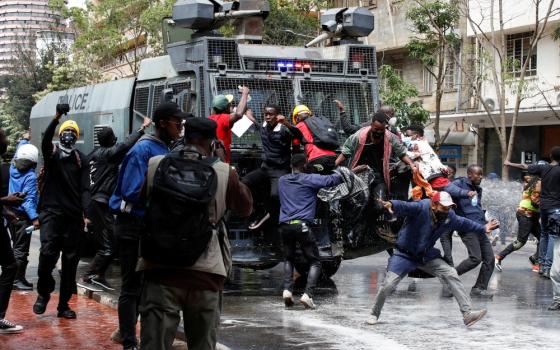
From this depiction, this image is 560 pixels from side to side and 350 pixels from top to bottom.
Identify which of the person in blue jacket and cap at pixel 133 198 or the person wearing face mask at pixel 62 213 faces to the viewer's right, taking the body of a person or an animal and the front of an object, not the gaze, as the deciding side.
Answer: the person in blue jacket and cap

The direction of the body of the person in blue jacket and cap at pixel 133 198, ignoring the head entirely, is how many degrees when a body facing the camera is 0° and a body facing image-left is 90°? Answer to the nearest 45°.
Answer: approximately 270°

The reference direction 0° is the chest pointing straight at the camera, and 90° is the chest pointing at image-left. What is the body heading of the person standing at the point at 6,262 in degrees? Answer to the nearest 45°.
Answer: approximately 270°

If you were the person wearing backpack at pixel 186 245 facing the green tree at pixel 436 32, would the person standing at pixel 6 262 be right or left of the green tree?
left
